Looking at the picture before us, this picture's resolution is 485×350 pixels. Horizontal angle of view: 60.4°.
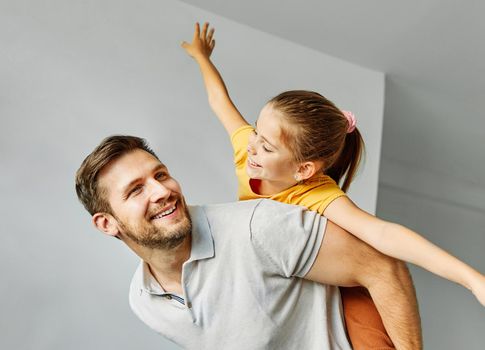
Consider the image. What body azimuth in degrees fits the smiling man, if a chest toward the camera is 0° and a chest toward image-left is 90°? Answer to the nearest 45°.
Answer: approximately 45°

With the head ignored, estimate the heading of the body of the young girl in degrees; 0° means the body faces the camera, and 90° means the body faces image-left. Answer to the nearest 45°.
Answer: approximately 45°
